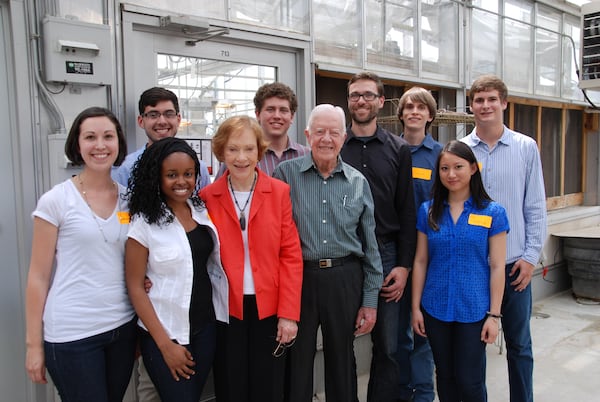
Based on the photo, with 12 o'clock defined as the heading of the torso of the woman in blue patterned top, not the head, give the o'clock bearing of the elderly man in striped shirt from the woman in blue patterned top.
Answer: The elderly man in striped shirt is roughly at 2 o'clock from the woman in blue patterned top.

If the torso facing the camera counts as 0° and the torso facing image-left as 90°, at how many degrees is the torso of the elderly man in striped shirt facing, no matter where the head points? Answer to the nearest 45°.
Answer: approximately 0°

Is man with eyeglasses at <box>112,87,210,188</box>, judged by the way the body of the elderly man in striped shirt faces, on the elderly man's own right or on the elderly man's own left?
on the elderly man's own right

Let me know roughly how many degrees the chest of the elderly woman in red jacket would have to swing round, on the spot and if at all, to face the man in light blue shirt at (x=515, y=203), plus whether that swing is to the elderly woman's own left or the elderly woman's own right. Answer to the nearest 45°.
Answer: approximately 90° to the elderly woman's own left

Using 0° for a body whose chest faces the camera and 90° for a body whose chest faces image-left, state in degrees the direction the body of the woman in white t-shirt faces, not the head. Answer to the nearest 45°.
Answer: approximately 315°

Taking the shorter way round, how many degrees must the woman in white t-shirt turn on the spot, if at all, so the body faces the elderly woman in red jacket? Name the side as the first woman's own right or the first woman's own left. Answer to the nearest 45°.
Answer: approximately 45° to the first woman's own left

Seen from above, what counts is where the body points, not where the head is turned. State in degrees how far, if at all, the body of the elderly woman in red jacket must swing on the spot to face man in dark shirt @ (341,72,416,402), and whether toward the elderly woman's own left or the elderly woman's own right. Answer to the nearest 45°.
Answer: approximately 135° to the elderly woman's own left
